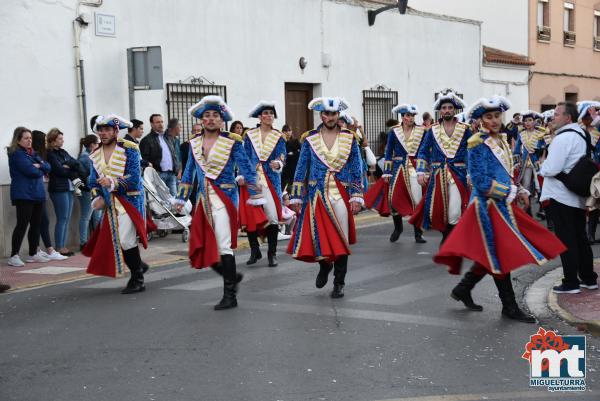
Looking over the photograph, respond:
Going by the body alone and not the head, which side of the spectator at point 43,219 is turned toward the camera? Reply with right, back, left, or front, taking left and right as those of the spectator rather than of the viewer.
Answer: right

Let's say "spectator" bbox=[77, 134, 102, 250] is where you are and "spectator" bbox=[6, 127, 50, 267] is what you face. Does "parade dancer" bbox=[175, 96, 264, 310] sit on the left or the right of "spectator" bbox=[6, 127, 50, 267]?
left

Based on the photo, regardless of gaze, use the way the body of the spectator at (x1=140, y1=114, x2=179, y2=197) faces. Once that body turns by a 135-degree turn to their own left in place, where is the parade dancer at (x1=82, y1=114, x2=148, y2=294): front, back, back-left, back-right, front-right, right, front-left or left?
back

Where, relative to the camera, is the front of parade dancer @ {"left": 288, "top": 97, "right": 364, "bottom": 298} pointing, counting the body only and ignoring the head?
toward the camera

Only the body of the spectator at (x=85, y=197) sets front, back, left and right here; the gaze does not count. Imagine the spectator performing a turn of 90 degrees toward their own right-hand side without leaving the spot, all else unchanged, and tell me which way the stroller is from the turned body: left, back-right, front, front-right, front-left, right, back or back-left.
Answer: left

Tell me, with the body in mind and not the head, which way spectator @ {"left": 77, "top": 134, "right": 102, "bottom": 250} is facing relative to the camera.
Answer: to the viewer's right

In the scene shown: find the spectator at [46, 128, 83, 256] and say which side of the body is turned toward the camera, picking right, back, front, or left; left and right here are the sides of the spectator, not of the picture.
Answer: right

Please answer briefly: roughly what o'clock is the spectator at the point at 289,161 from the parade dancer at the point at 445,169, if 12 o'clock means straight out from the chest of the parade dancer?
The spectator is roughly at 5 o'clock from the parade dancer.

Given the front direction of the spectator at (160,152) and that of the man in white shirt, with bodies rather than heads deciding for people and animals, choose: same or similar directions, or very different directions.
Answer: very different directions

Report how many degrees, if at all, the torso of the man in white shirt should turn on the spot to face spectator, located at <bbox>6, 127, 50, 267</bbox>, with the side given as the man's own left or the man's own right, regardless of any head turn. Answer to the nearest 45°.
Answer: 0° — they already face them

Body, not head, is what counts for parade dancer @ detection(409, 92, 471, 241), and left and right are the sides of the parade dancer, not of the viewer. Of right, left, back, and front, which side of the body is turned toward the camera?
front

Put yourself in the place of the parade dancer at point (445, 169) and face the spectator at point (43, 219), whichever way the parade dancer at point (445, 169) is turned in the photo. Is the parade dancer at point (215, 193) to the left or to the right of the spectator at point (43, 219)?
left

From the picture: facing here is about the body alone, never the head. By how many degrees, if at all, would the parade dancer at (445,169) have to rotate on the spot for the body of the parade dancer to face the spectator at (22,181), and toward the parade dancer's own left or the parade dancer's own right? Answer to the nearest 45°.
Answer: approximately 90° to the parade dancer's own right

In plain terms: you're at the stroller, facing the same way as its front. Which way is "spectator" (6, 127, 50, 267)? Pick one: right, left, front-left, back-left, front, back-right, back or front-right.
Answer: right

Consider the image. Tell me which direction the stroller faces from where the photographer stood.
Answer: facing the viewer and to the right of the viewer

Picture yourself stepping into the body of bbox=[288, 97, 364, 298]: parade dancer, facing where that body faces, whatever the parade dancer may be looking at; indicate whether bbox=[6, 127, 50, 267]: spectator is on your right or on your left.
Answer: on your right

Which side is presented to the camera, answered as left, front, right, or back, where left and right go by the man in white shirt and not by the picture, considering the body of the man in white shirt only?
left
